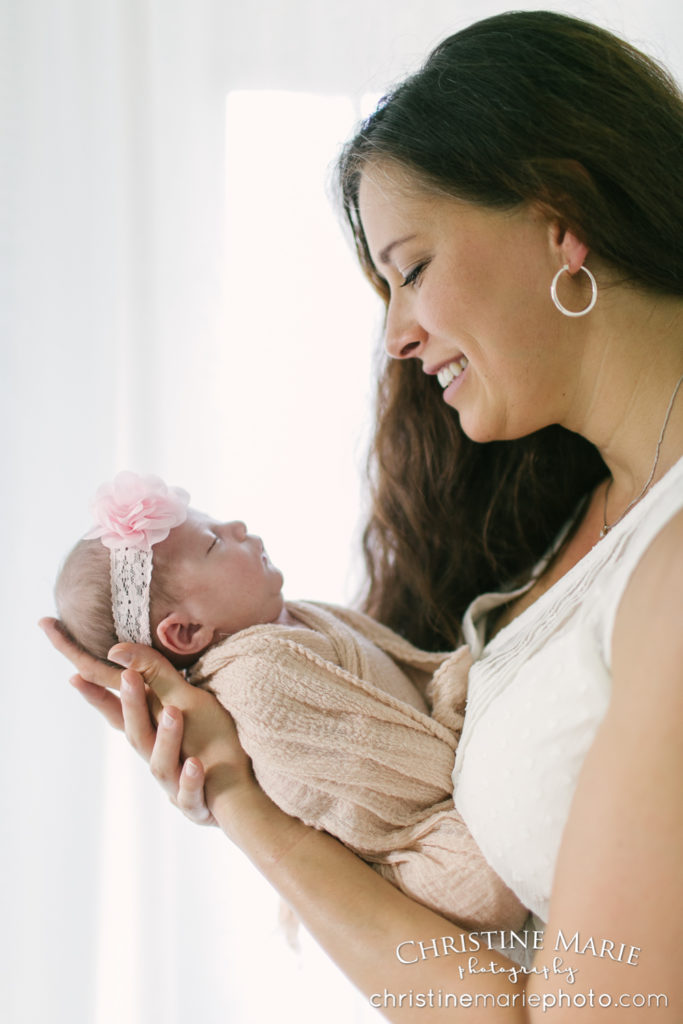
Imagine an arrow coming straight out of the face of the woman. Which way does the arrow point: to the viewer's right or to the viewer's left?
to the viewer's left

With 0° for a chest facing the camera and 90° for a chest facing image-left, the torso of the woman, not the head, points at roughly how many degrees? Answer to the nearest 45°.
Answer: approximately 90°
